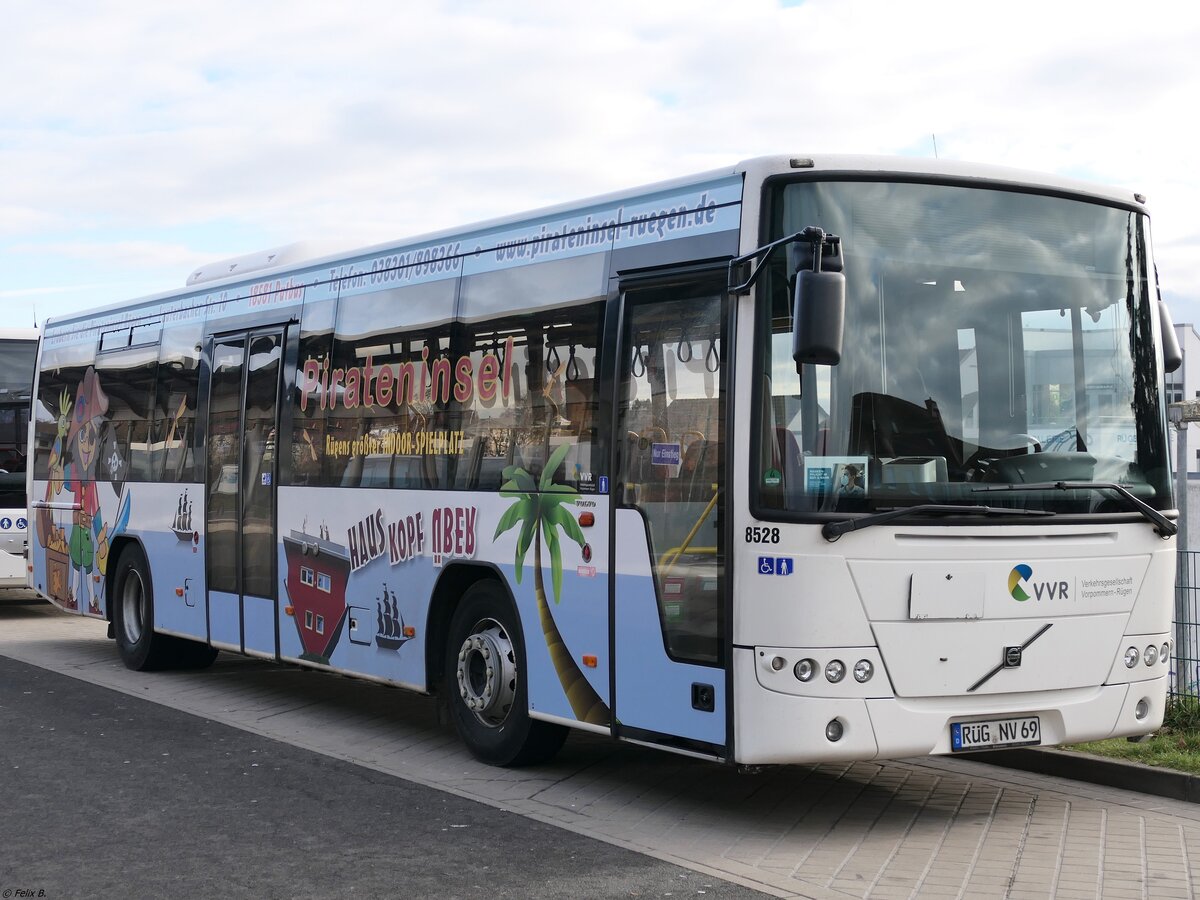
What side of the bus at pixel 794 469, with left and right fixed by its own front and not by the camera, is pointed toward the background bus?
back

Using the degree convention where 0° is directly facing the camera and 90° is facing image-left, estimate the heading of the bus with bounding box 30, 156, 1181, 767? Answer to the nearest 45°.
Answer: approximately 315°
